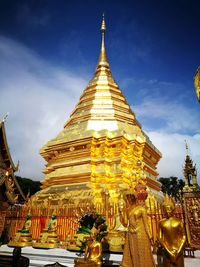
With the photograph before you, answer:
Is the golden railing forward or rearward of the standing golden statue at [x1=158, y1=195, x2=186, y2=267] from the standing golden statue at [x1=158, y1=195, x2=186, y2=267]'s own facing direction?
rearward
